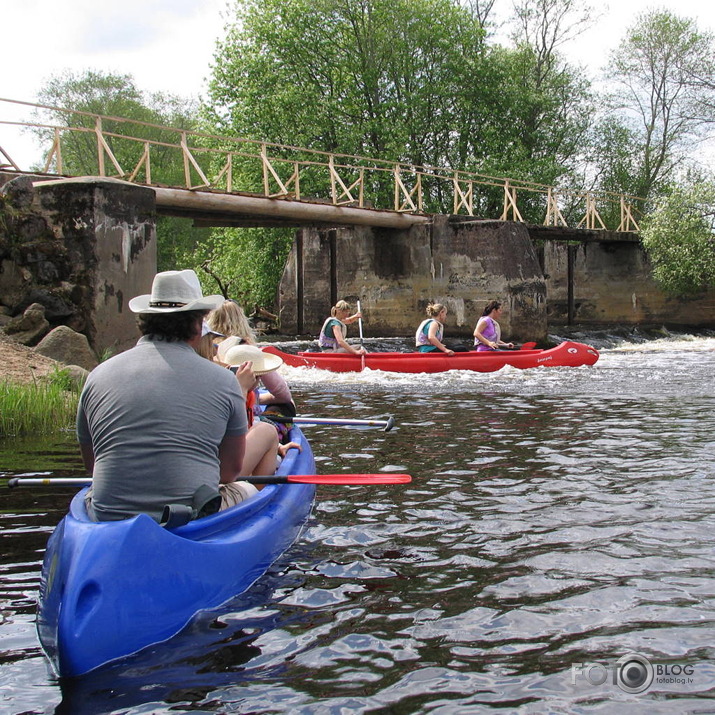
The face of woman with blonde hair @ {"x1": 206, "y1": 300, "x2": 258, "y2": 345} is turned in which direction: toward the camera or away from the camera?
away from the camera

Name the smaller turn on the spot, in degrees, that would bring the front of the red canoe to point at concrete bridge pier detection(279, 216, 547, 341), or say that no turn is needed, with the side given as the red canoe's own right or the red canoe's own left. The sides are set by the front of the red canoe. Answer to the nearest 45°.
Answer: approximately 90° to the red canoe's own left

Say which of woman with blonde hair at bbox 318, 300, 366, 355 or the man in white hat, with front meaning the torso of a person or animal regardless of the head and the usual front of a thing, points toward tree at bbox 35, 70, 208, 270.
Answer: the man in white hat

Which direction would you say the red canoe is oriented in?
to the viewer's right

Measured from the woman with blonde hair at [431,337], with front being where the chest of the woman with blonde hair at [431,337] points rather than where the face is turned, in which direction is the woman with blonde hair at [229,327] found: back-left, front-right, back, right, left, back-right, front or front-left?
right

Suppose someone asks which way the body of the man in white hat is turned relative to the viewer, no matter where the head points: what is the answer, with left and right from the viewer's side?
facing away from the viewer
